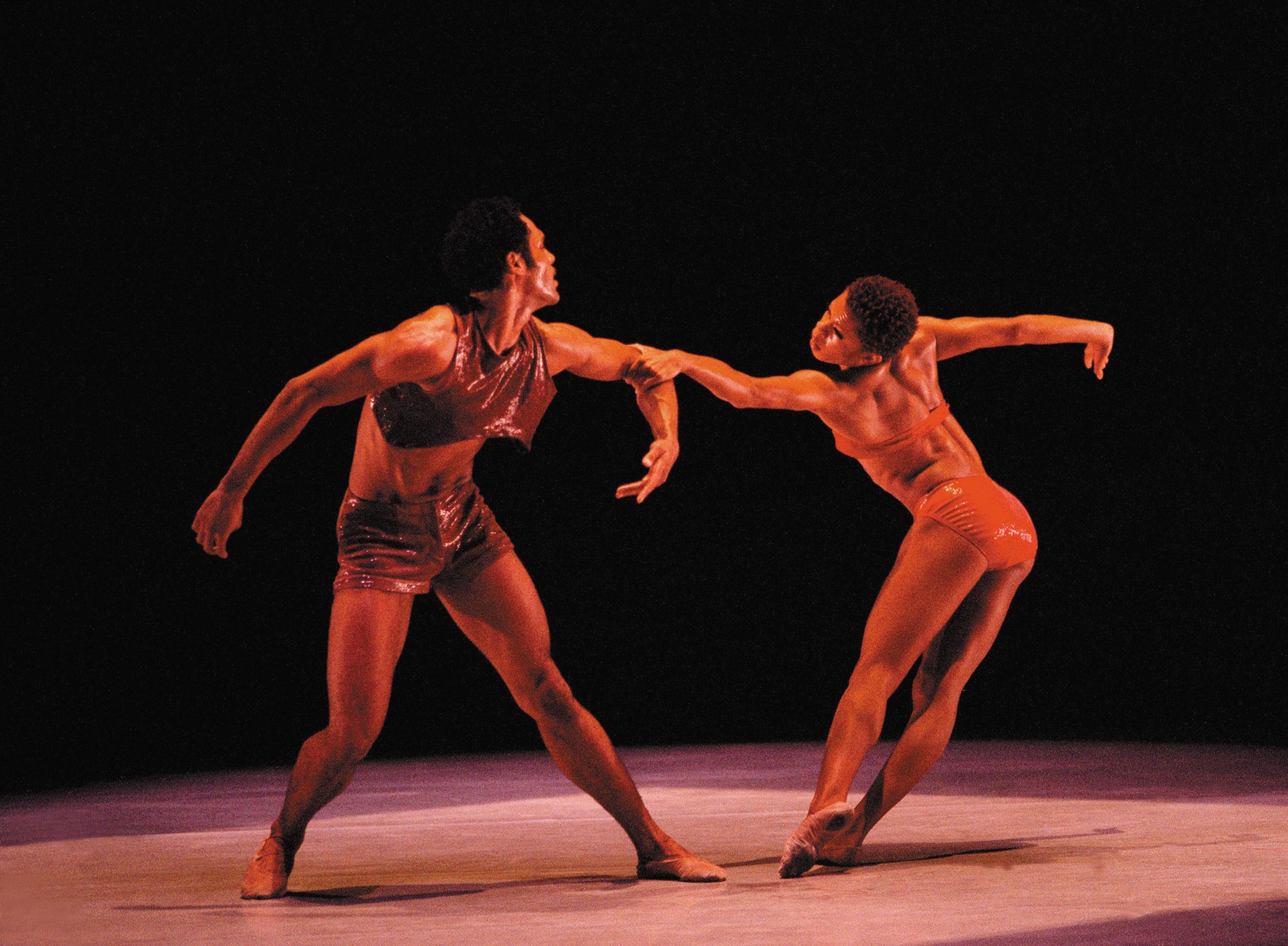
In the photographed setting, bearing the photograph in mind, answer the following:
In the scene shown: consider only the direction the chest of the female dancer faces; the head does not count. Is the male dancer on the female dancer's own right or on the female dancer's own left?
on the female dancer's own left

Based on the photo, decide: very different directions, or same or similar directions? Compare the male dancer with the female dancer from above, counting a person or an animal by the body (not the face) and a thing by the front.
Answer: very different directions

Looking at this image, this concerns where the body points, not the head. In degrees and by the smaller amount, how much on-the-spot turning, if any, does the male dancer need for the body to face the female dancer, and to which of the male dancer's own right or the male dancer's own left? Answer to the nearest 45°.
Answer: approximately 45° to the male dancer's own left

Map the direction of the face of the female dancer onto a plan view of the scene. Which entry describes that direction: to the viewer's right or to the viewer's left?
to the viewer's left

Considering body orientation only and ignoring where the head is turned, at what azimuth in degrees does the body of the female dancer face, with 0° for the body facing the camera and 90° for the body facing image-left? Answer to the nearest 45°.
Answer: approximately 135°

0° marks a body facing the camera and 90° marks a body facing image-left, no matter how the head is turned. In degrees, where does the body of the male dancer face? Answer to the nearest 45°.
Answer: approximately 315°
